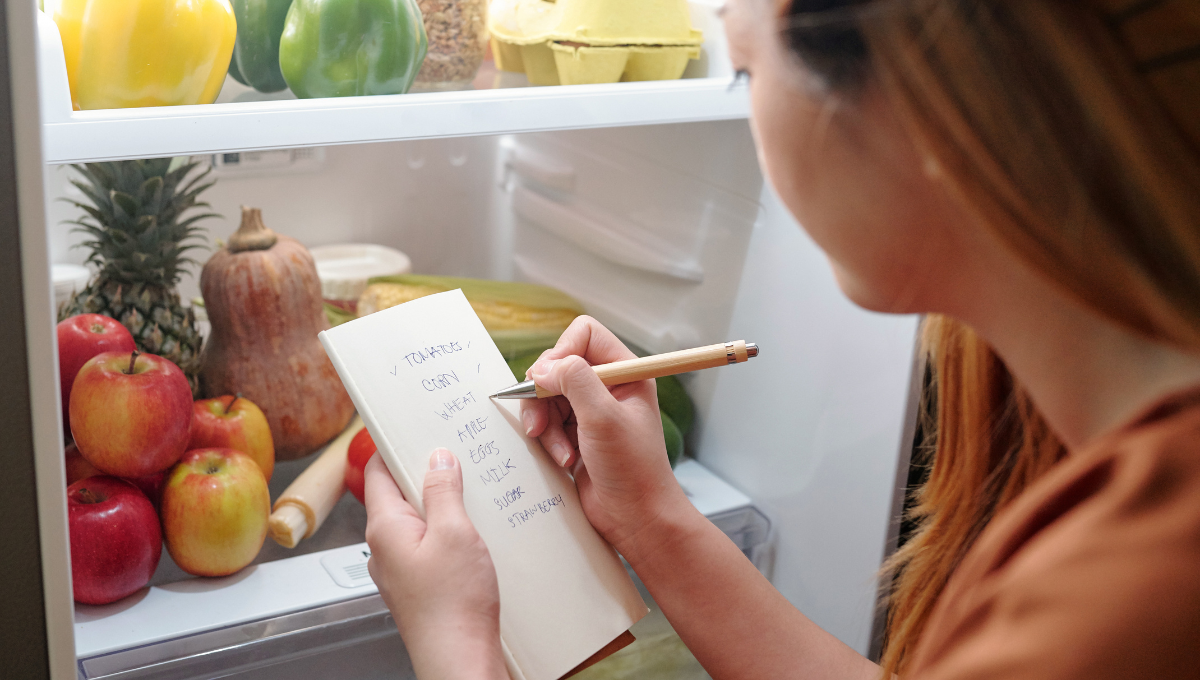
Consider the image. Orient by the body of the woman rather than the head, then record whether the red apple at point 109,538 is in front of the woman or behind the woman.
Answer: in front

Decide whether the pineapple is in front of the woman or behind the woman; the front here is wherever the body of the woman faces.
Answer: in front

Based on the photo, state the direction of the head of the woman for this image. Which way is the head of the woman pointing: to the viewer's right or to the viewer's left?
to the viewer's left

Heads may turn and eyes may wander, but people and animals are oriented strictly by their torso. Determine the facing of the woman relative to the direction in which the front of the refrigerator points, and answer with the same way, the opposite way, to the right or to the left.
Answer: the opposite way

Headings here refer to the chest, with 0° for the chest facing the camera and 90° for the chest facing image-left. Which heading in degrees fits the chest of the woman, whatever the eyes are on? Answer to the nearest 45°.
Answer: approximately 135°
